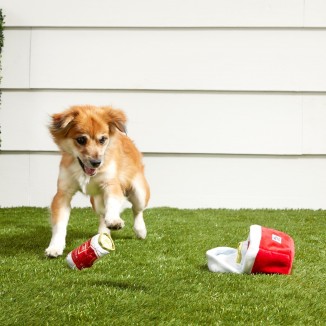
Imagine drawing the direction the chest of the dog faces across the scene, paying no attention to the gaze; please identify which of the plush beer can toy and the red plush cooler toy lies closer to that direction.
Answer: the plush beer can toy

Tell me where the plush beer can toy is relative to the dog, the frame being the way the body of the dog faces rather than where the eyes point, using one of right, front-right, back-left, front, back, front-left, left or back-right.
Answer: front-left

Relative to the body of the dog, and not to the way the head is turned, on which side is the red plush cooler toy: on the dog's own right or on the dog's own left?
on the dog's own left

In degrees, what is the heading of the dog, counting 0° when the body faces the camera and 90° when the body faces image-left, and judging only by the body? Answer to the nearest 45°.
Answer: approximately 45°
